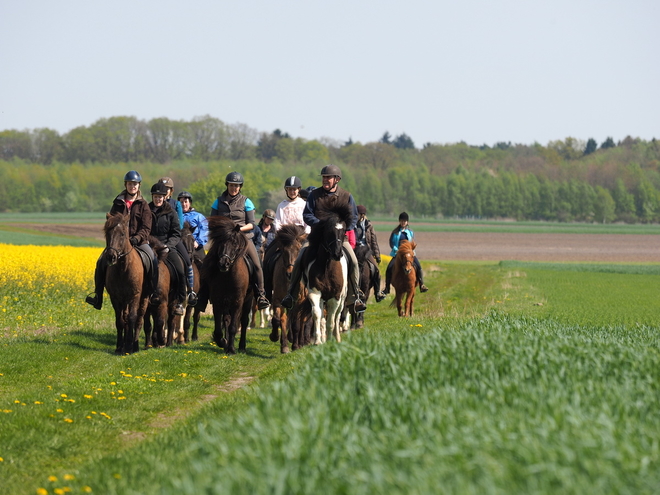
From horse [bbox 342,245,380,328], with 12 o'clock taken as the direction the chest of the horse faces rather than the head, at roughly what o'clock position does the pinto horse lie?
The pinto horse is roughly at 12 o'clock from the horse.

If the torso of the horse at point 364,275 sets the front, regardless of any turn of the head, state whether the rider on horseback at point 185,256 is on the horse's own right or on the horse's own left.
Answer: on the horse's own right

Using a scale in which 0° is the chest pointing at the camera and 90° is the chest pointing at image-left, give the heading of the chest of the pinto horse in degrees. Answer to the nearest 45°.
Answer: approximately 0°

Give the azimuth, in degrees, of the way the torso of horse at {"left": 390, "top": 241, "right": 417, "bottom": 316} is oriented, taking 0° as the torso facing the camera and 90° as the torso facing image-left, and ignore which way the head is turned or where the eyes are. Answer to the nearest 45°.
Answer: approximately 0°

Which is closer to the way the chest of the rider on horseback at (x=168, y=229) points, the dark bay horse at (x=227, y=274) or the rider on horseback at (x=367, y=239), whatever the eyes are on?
the dark bay horse

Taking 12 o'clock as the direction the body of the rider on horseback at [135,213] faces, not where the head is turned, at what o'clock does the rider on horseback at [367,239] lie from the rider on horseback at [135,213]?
the rider on horseback at [367,239] is roughly at 8 o'clock from the rider on horseback at [135,213].

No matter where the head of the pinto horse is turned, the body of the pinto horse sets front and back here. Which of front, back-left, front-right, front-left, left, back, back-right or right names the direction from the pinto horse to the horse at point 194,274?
back-right

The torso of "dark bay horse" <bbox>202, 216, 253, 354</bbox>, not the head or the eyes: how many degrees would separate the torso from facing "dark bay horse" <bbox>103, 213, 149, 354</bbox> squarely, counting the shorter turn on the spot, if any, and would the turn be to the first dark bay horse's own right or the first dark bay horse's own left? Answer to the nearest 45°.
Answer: approximately 90° to the first dark bay horse's own right
